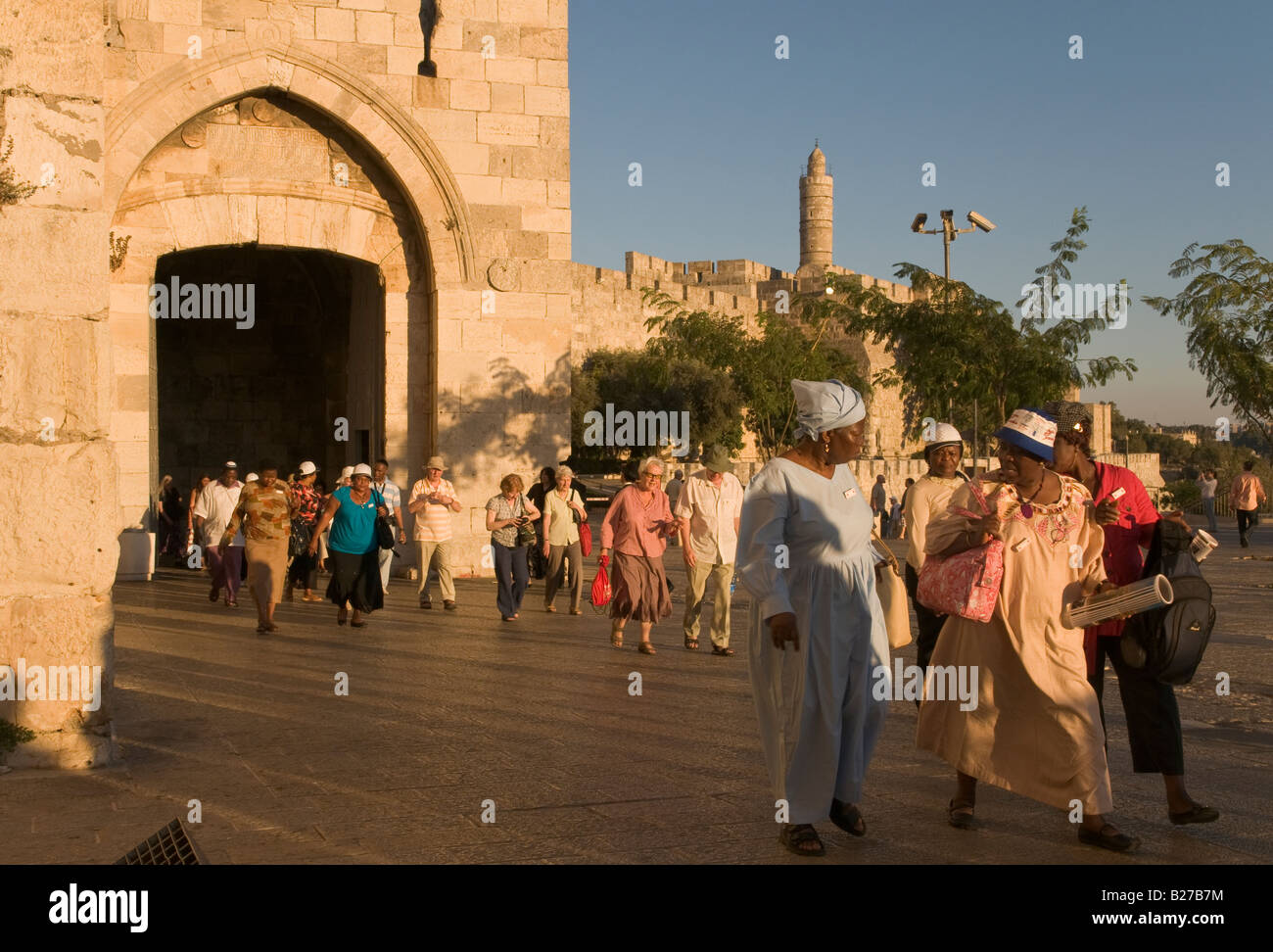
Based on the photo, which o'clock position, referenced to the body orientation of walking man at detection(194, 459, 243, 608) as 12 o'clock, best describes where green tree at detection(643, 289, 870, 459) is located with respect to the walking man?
The green tree is roughly at 7 o'clock from the walking man.

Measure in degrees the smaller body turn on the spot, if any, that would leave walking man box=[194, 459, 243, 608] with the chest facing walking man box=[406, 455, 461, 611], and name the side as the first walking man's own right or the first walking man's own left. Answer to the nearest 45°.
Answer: approximately 45° to the first walking man's own left

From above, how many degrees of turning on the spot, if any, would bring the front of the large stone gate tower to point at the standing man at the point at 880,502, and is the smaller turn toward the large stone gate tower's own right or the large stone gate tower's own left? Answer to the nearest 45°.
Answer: approximately 135° to the large stone gate tower's own left

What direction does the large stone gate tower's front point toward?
toward the camera

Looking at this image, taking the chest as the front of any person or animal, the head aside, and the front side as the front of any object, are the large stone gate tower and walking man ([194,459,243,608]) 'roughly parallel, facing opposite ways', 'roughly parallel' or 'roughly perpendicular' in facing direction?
roughly parallel

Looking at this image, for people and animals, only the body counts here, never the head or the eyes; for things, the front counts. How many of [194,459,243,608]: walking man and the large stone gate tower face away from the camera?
0

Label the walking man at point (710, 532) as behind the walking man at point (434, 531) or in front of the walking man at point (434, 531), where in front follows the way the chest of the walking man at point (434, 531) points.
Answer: in front

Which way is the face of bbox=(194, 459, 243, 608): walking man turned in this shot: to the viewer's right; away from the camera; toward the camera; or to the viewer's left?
toward the camera

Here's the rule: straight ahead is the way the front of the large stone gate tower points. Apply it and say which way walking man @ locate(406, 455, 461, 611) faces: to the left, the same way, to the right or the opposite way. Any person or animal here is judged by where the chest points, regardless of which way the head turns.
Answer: the same way

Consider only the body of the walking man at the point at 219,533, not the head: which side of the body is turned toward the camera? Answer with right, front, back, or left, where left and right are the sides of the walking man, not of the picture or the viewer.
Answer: front

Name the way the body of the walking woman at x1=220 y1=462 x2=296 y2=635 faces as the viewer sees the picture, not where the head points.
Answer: toward the camera

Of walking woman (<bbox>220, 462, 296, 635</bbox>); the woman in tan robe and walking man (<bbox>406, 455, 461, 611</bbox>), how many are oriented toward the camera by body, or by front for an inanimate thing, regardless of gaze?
3

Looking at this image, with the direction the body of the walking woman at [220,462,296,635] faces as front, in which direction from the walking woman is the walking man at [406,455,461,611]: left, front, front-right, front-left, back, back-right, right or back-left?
back-left
